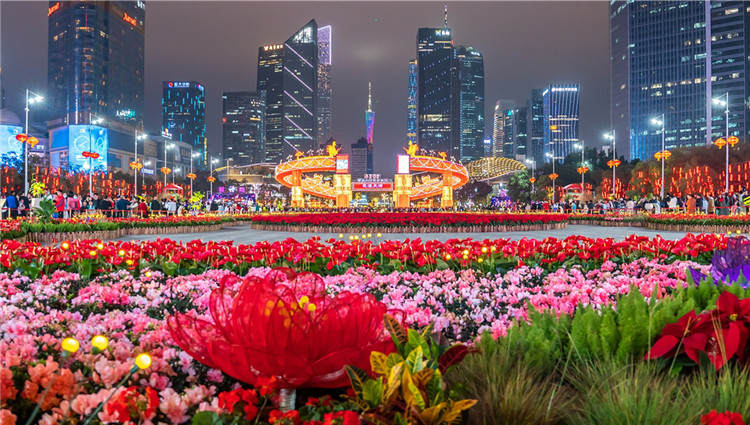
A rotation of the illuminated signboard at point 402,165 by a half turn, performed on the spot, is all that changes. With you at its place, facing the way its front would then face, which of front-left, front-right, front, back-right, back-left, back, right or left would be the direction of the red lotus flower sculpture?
back

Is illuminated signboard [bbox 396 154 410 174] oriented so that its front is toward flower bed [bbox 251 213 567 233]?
yes

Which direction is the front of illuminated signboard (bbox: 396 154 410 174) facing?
toward the camera
